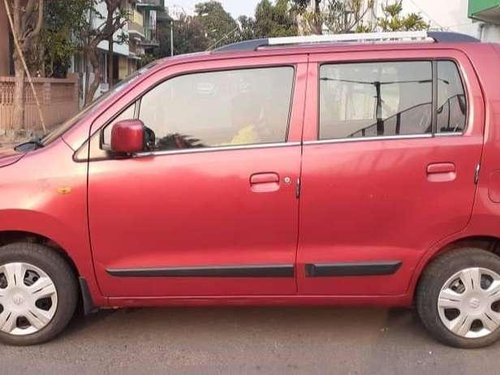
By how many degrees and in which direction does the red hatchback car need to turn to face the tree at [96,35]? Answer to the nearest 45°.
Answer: approximately 90° to its right

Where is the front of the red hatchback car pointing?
to the viewer's left

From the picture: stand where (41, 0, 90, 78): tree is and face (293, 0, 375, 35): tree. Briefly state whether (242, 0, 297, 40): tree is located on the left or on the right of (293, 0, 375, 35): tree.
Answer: left

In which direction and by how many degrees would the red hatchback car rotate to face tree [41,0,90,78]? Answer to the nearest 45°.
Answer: approximately 90° to its right

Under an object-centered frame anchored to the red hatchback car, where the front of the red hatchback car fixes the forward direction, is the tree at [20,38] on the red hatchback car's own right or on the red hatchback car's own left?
on the red hatchback car's own right

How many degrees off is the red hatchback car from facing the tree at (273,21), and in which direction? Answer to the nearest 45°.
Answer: approximately 90° to its right

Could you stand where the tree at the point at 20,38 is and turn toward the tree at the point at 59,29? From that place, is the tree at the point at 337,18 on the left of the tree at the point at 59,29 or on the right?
right

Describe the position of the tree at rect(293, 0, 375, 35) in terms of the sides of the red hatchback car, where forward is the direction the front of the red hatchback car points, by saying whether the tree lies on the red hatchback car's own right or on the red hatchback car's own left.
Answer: on the red hatchback car's own right
